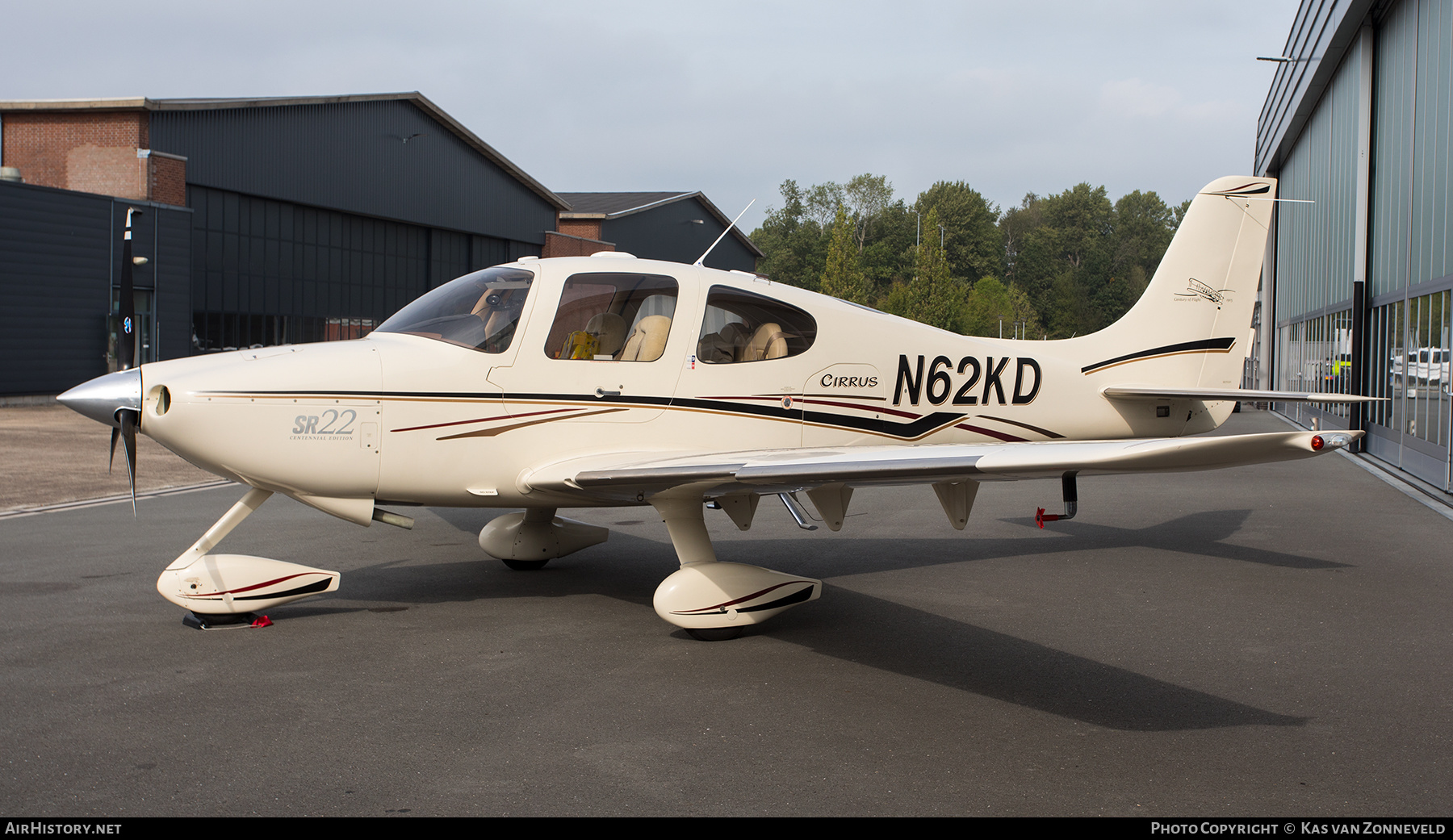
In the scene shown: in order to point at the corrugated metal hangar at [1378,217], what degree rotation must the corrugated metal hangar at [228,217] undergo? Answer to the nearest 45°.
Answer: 0° — it already faces it

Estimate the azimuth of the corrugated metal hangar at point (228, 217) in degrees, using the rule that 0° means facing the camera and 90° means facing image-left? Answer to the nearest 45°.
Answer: approximately 315°
